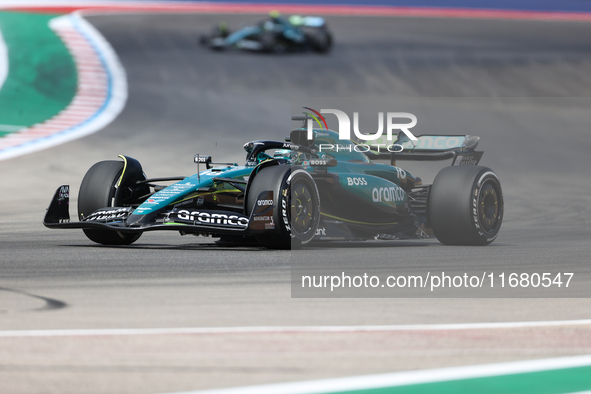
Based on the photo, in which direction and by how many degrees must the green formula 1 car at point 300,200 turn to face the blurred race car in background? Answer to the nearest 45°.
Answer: approximately 135° to its right

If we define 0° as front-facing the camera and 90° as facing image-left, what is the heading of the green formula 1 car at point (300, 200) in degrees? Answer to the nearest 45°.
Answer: approximately 45°
